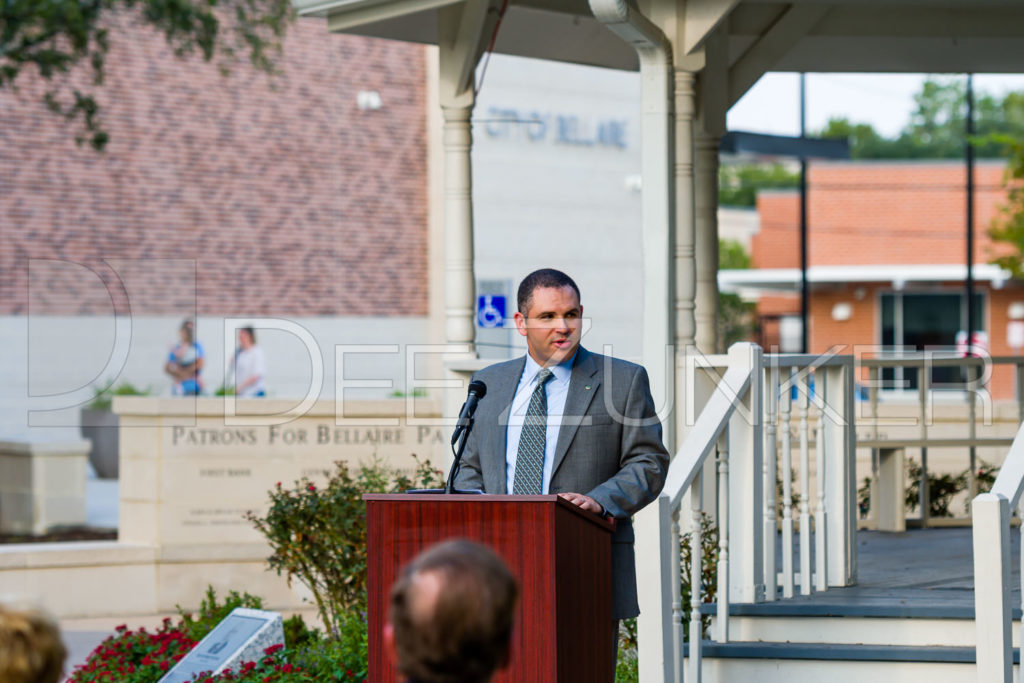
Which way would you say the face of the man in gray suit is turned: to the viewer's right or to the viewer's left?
to the viewer's right

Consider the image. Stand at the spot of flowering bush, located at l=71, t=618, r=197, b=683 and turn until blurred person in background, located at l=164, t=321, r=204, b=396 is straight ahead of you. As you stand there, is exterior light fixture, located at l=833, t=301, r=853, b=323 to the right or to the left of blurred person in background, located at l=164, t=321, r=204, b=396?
right

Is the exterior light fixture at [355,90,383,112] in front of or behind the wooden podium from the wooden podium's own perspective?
behind

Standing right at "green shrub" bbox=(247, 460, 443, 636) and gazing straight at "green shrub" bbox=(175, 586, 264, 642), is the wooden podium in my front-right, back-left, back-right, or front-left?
back-left

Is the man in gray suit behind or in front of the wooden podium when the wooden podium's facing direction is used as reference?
behind

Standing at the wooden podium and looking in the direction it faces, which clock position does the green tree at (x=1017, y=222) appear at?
The green tree is roughly at 7 o'clock from the wooden podium.

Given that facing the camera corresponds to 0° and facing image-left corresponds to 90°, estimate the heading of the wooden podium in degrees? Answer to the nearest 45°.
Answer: approximately 0°
